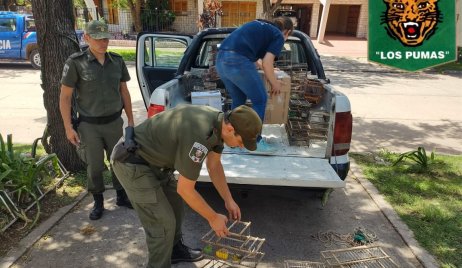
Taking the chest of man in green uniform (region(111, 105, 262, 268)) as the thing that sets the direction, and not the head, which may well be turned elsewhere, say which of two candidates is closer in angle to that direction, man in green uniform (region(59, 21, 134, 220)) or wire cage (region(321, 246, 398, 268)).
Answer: the wire cage

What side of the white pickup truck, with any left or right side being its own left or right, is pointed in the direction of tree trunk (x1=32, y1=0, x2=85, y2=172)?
left

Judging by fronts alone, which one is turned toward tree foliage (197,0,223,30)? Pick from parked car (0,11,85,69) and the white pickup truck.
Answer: the white pickup truck

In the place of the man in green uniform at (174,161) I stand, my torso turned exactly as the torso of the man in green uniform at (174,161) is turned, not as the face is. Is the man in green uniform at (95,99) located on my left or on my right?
on my left

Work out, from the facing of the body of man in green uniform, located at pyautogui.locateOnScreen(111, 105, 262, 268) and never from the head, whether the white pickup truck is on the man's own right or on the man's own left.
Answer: on the man's own left

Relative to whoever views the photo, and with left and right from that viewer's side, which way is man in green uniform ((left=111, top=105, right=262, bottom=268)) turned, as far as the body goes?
facing to the right of the viewer

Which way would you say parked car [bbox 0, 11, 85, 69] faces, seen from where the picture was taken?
facing to the left of the viewer

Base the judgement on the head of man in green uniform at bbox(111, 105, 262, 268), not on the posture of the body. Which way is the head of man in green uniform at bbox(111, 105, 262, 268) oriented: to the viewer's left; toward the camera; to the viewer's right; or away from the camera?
to the viewer's right

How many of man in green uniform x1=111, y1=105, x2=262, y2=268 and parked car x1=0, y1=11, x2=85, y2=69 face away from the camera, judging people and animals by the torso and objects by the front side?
0

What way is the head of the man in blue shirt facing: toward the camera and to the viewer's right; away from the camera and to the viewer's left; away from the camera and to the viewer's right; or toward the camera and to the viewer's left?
away from the camera and to the viewer's right

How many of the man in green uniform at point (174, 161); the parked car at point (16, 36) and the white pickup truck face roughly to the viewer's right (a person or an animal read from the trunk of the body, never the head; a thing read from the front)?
1

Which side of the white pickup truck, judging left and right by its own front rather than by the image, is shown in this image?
back

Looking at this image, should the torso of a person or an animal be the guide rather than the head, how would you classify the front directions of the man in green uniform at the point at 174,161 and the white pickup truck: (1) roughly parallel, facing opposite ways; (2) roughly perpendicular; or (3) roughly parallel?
roughly perpendicular
